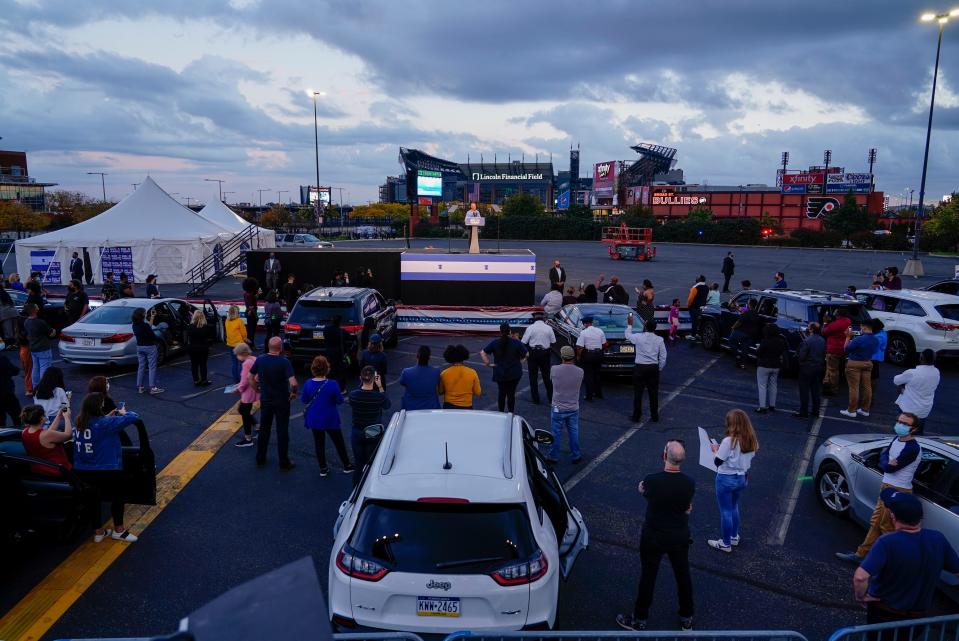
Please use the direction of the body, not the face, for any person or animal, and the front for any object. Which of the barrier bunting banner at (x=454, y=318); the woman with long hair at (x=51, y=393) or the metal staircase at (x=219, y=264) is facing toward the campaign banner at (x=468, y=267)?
the woman with long hair

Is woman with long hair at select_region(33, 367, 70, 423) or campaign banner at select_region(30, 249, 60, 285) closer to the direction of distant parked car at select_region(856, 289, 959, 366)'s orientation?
the campaign banner

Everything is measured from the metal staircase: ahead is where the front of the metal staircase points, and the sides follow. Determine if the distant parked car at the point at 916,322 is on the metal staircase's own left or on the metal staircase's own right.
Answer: on the metal staircase's own left

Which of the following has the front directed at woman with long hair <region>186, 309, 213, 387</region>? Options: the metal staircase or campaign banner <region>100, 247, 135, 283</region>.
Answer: the campaign banner

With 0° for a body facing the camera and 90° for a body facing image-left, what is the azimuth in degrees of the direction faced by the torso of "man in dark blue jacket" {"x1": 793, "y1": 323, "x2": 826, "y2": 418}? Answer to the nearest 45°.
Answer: approximately 135°

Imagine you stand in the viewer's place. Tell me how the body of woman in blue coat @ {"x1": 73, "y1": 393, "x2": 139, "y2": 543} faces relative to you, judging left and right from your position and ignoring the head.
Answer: facing away from the viewer and to the right of the viewer

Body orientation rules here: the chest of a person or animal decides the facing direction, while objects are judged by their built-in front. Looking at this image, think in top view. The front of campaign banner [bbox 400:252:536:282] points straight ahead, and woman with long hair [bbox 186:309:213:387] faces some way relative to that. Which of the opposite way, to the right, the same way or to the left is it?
the opposite way

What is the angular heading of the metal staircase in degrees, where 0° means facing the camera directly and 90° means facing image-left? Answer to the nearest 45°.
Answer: approximately 90°

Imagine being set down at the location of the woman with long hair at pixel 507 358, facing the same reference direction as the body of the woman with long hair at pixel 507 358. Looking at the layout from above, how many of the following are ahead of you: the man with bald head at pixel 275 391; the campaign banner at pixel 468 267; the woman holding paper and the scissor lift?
2

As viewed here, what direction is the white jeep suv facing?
away from the camera

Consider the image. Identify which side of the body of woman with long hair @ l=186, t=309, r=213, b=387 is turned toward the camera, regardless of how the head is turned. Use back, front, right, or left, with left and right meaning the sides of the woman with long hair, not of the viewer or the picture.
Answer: back
